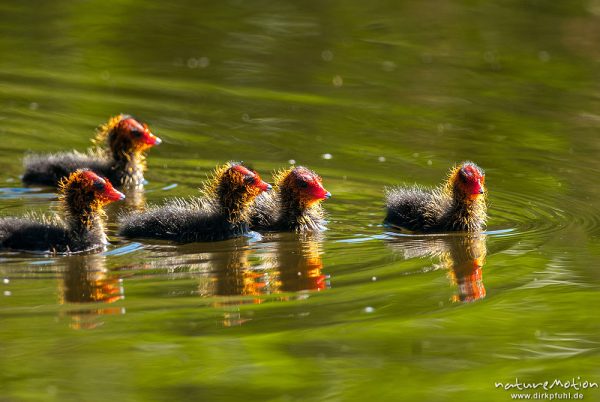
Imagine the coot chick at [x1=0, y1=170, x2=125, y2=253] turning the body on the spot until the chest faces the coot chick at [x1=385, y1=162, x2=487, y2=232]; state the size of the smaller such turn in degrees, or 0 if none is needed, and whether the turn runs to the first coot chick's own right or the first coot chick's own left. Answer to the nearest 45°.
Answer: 0° — it already faces it

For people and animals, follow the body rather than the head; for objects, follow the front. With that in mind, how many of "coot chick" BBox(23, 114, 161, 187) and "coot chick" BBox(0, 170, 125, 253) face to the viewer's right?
2

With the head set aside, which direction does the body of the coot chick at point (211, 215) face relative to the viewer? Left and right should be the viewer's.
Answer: facing to the right of the viewer

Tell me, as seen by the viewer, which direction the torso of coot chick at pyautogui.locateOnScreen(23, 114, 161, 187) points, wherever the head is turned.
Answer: to the viewer's right

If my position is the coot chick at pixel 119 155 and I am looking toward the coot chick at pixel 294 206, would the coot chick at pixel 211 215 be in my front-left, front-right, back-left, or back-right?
front-right

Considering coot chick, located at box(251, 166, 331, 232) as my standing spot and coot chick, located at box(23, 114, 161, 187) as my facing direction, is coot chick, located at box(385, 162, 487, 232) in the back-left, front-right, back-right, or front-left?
back-right

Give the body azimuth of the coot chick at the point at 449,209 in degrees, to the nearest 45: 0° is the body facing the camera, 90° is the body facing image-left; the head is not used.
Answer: approximately 315°

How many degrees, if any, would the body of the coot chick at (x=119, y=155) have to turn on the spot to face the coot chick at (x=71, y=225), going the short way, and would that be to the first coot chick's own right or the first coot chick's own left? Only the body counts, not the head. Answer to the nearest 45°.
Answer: approximately 90° to the first coot chick's own right

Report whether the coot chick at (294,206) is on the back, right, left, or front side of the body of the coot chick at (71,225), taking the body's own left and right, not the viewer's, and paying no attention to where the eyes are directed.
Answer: front

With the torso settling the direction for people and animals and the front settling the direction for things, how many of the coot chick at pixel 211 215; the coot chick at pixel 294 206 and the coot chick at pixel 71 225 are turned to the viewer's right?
3

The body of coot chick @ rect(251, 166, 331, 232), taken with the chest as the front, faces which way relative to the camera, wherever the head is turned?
to the viewer's right

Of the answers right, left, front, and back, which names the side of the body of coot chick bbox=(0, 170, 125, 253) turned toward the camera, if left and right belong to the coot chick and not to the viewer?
right

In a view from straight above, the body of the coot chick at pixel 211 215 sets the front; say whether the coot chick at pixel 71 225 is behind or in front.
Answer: behind
